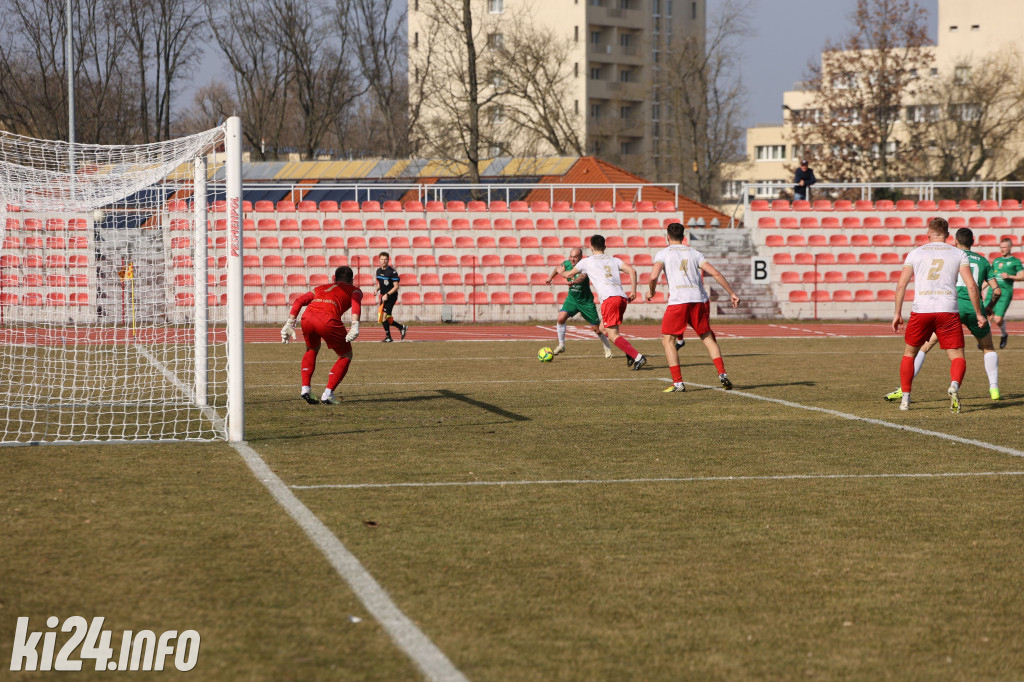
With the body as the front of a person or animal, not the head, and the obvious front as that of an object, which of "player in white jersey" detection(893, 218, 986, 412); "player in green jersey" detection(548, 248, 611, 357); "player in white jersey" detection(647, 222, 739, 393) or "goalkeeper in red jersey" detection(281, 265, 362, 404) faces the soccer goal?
the player in green jersey

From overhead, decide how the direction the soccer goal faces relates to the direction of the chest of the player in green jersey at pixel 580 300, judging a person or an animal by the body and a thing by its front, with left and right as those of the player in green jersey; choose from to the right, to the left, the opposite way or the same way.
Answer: the opposite way

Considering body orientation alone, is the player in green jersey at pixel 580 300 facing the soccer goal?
yes

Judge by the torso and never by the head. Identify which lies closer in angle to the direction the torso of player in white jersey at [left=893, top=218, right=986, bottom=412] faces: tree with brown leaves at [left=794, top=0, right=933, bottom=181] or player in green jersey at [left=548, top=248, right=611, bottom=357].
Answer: the tree with brown leaves

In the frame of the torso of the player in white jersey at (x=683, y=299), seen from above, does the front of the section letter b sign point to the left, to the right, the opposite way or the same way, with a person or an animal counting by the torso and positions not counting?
the opposite way

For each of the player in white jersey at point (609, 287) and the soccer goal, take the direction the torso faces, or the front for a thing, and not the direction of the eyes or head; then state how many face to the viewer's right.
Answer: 1

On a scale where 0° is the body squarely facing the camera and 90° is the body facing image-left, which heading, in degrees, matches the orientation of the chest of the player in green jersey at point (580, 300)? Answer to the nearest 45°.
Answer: approximately 45°

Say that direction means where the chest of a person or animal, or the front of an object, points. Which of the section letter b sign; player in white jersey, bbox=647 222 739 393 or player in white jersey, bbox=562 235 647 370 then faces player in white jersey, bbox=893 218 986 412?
the section letter b sign

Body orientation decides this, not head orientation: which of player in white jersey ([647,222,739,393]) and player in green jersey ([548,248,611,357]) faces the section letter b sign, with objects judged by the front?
the player in white jersey

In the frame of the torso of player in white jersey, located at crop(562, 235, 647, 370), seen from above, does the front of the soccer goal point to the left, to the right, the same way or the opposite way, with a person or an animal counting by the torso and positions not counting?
to the right

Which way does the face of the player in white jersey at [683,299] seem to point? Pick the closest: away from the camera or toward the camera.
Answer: away from the camera

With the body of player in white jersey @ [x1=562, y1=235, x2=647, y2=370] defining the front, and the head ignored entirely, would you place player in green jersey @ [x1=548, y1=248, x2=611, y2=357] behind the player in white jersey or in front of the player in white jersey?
in front

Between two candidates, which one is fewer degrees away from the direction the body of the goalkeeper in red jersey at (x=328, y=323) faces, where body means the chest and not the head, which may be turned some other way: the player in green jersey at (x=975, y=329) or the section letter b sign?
the section letter b sign

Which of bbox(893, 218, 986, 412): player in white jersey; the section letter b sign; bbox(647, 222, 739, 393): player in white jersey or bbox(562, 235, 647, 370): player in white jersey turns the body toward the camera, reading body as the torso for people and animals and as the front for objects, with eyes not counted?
the section letter b sign

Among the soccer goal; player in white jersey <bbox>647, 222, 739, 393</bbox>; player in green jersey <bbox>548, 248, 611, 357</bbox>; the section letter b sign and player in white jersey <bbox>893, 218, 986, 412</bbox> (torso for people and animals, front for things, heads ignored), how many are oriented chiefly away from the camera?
2
